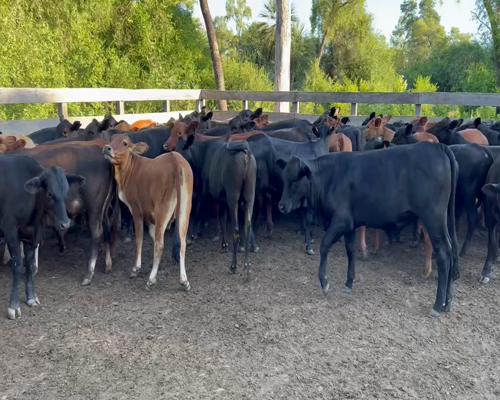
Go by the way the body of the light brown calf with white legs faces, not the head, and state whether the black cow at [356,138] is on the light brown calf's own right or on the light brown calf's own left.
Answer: on the light brown calf's own right

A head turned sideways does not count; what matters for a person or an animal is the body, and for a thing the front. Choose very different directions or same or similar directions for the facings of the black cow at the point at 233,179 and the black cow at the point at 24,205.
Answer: very different directions

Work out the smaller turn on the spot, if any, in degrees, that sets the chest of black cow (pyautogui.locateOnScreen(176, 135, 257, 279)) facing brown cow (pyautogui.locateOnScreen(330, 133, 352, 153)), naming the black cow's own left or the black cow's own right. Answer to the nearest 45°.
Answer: approximately 90° to the black cow's own right

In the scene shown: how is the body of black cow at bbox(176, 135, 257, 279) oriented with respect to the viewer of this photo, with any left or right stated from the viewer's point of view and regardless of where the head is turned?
facing away from the viewer and to the left of the viewer

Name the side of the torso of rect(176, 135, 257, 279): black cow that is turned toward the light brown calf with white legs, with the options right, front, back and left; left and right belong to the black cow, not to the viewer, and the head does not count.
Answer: left
